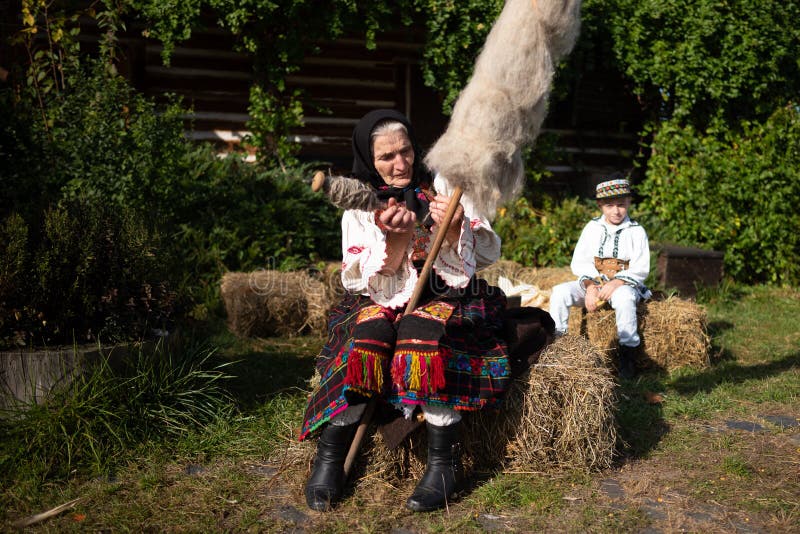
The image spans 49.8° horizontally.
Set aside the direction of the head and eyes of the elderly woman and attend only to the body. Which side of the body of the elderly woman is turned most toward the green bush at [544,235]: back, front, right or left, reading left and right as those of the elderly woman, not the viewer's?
back

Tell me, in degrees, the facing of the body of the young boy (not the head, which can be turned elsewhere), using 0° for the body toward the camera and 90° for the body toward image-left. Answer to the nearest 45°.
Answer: approximately 0°

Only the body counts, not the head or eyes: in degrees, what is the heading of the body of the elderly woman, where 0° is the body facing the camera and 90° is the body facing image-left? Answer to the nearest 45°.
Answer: approximately 0°

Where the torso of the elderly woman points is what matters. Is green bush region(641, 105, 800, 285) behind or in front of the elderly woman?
behind

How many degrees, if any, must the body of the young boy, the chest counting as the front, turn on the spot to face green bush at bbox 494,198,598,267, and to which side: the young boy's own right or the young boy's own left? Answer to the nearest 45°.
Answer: approximately 180°

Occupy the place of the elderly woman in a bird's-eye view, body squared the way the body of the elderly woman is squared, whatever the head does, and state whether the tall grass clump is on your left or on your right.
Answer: on your right

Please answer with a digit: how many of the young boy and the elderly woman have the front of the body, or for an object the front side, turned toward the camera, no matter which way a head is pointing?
2

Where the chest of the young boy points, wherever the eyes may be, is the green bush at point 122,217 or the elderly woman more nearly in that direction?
the elderly woman

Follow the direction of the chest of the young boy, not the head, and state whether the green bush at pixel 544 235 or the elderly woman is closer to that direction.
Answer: the elderly woman

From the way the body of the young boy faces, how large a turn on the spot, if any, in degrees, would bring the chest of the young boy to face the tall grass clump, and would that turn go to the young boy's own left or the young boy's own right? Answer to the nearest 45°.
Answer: approximately 45° to the young boy's own right

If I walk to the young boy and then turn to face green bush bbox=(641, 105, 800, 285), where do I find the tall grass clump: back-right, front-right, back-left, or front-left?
back-left

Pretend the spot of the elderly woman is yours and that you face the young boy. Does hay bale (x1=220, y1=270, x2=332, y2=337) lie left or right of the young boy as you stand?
left
